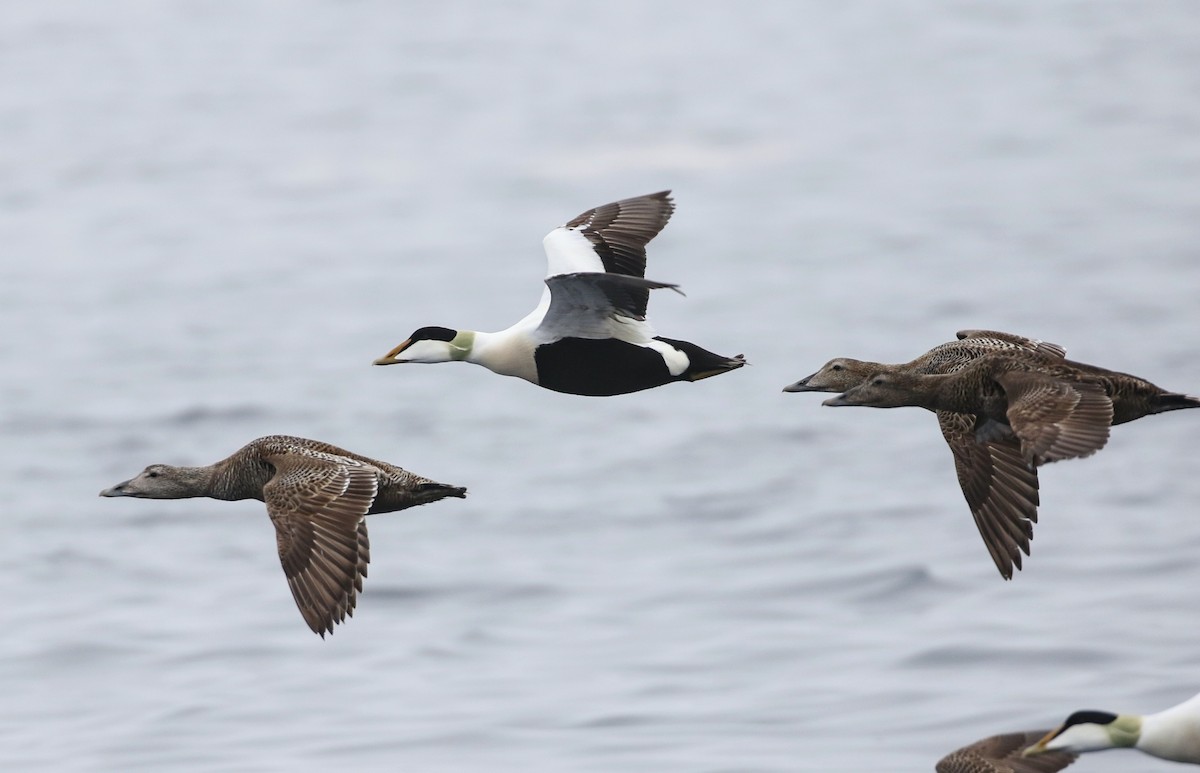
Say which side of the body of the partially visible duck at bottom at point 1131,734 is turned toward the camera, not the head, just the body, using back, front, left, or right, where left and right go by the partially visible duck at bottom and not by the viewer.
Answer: left

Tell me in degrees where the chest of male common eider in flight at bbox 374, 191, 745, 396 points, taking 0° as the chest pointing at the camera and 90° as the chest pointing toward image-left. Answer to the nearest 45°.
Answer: approximately 90°

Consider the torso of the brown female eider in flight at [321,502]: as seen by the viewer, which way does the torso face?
to the viewer's left

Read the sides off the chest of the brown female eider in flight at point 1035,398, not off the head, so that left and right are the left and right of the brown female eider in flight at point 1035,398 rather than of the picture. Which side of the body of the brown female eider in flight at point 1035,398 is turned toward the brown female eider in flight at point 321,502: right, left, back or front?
front

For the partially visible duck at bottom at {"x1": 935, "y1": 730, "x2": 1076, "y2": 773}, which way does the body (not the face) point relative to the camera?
to the viewer's left

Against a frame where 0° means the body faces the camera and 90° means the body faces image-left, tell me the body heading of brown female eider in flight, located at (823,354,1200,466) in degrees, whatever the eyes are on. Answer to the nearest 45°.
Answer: approximately 90°

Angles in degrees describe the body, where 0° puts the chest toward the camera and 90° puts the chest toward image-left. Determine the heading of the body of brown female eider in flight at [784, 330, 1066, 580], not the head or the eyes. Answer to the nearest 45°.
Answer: approximately 90°

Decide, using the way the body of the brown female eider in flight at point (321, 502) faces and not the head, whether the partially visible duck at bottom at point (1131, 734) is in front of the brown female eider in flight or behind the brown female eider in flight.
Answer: behind
